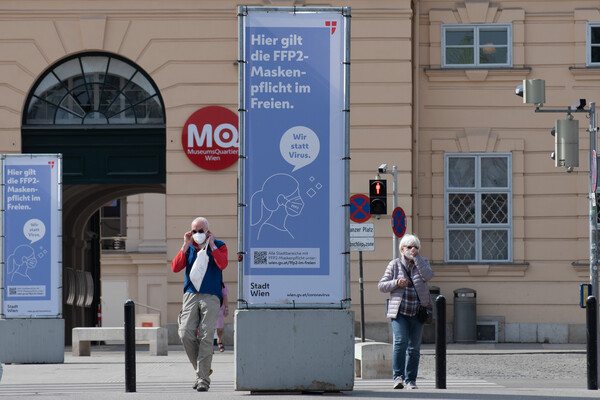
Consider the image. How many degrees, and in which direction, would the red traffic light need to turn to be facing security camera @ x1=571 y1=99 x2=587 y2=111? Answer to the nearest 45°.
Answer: approximately 45° to its left

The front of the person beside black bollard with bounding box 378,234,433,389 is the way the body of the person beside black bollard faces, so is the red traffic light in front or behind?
behind

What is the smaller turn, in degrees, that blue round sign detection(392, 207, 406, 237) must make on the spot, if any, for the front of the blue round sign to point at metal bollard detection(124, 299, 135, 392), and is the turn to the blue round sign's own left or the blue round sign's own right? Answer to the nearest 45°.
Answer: approximately 45° to the blue round sign's own right

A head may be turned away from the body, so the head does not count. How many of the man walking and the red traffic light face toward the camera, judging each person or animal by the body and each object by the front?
2

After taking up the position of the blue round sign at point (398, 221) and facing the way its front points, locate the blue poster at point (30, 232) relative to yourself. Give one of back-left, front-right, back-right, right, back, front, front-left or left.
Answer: right
